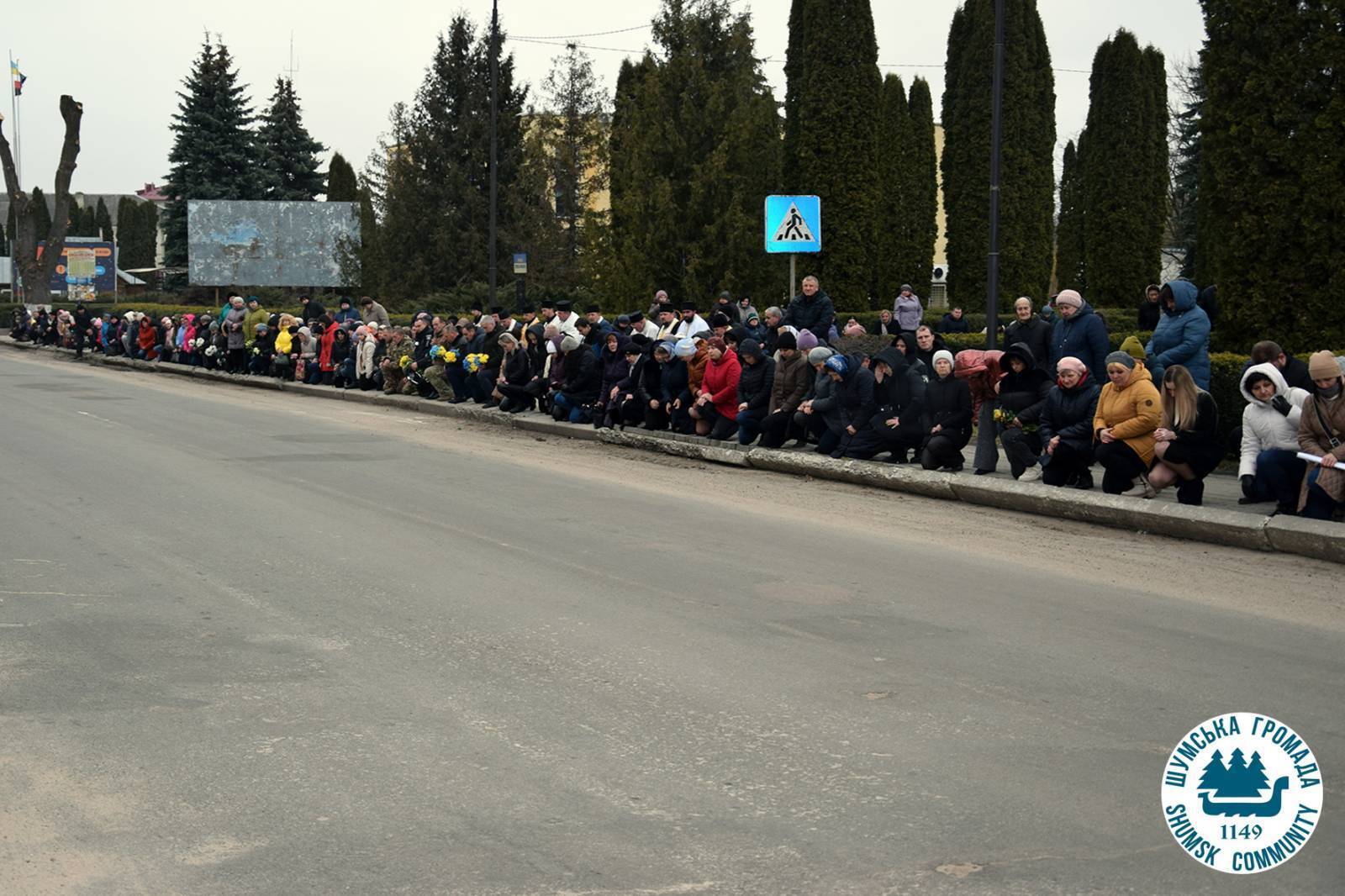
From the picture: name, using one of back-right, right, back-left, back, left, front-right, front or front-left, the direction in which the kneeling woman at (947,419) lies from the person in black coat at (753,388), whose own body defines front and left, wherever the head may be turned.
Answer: left

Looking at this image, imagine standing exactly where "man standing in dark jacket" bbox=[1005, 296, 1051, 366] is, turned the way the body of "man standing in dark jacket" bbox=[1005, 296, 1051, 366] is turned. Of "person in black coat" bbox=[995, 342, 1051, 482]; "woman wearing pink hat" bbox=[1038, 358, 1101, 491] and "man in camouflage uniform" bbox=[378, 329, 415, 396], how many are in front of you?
2

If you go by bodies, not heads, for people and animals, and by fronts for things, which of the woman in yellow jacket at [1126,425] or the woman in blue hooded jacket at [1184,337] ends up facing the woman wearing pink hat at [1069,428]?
the woman in blue hooded jacket

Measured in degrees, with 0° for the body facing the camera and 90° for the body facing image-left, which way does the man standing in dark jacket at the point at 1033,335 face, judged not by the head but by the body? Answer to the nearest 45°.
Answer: approximately 0°

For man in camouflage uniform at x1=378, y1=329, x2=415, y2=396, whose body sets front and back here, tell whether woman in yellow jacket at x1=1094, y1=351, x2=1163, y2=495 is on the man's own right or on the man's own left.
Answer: on the man's own left

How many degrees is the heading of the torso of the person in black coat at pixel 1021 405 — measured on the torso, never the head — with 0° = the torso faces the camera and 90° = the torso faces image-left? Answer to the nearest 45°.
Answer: approximately 45°

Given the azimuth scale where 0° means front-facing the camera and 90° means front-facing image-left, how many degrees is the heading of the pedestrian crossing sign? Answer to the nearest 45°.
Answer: approximately 0°

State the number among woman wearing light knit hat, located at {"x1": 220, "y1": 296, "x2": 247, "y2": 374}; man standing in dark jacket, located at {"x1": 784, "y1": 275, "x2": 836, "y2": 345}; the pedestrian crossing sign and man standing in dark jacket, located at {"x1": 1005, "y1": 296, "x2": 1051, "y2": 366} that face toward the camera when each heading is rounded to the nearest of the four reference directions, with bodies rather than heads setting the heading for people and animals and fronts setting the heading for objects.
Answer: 4

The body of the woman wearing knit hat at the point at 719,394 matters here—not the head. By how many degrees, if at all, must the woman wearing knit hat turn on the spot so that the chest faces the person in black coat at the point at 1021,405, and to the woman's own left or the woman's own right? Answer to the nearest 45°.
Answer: approximately 90° to the woman's own left

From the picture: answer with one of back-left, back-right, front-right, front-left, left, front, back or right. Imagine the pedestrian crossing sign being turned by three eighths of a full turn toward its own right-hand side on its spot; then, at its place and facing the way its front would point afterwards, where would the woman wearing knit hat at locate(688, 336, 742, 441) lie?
back-left

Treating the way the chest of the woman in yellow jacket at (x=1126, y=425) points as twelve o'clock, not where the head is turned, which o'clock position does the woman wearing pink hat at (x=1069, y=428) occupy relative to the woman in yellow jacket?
The woman wearing pink hat is roughly at 3 o'clock from the woman in yellow jacket.

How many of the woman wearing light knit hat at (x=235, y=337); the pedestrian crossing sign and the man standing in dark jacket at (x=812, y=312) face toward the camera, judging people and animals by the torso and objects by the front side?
3

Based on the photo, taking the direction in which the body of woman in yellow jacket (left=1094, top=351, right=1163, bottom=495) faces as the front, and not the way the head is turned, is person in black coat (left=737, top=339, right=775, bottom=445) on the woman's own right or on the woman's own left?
on the woman's own right

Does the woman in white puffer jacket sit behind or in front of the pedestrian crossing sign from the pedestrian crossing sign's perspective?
in front

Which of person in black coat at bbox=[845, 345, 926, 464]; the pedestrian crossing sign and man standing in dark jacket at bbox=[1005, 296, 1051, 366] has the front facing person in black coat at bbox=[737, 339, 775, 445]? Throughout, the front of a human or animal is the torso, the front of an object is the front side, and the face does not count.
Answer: the pedestrian crossing sign

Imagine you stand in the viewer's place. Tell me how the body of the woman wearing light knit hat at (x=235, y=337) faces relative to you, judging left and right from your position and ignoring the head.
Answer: facing the viewer

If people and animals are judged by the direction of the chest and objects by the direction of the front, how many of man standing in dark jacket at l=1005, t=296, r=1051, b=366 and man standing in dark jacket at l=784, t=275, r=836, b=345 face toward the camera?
2
